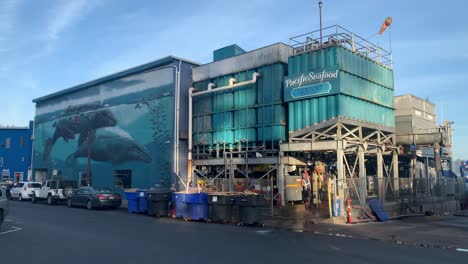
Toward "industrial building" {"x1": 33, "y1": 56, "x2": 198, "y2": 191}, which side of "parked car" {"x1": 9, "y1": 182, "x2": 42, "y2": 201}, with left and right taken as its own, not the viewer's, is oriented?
back

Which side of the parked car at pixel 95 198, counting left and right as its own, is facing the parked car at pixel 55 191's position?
front

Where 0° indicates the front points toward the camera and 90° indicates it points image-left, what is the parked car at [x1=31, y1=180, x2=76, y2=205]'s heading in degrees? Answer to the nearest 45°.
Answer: approximately 135°

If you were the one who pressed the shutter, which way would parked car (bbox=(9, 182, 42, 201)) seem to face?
facing away from the viewer and to the left of the viewer

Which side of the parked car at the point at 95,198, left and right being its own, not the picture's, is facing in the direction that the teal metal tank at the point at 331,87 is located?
back

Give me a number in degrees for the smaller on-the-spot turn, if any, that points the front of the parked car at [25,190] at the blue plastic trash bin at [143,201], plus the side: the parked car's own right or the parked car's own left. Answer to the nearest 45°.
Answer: approximately 135° to the parked car's own left

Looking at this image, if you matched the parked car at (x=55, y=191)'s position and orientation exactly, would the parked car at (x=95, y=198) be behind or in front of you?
behind

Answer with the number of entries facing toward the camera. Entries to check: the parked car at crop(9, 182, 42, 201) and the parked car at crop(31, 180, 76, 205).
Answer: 0

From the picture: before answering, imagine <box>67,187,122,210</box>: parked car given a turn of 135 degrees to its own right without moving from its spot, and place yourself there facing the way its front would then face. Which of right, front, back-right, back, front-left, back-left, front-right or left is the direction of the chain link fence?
front-right

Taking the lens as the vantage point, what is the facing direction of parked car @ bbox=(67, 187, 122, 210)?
facing away from the viewer and to the left of the viewer

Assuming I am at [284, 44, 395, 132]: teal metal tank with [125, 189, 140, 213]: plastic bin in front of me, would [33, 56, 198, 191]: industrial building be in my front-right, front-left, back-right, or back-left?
front-right

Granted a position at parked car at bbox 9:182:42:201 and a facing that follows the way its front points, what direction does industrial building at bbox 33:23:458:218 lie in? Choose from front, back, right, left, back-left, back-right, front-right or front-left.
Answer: back

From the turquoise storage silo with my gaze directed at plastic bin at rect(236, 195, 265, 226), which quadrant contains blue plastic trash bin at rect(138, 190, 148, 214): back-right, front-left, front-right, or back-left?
front-right

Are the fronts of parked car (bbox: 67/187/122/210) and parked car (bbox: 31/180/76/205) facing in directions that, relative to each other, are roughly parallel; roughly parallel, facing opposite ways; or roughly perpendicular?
roughly parallel

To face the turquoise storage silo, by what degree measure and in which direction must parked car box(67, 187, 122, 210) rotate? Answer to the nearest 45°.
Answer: approximately 135° to its right
